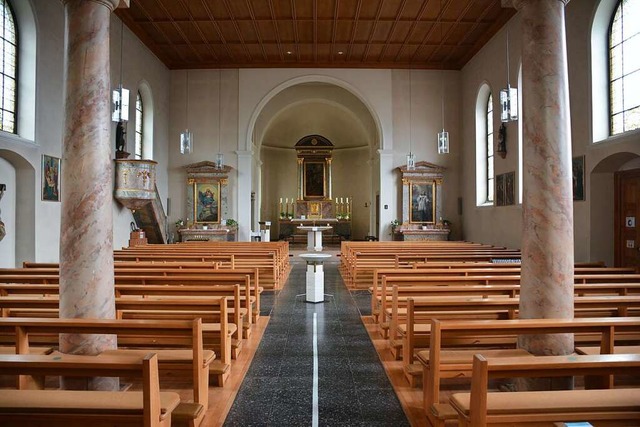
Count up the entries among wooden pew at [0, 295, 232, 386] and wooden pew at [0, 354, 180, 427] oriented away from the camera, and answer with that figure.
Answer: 2

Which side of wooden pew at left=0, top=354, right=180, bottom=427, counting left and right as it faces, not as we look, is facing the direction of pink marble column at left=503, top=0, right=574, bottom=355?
right

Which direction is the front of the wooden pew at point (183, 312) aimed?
away from the camera

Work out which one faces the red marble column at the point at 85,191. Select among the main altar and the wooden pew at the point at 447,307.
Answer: the main altar

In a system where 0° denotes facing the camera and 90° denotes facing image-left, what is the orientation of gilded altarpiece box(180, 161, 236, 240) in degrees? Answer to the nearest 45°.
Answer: approximately 0°

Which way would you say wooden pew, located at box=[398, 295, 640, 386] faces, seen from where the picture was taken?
facing away from the viewer

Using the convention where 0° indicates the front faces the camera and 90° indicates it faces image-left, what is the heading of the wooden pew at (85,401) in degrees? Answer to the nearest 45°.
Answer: approximately 180°

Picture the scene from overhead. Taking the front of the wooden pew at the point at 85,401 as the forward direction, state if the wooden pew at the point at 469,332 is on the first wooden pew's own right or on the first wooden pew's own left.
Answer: on the first wooden pew's own right

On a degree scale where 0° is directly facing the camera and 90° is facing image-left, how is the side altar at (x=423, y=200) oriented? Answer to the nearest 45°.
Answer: approximately 0°

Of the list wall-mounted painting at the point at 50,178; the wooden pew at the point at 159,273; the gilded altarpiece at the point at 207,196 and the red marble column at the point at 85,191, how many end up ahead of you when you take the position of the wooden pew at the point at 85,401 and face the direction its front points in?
4

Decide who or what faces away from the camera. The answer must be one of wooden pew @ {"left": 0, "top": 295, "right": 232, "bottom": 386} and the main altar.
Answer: the wooden pew

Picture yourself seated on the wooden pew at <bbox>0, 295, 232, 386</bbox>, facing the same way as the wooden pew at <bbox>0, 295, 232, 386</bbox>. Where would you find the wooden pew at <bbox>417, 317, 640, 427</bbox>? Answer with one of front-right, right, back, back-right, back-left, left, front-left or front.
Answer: back-right

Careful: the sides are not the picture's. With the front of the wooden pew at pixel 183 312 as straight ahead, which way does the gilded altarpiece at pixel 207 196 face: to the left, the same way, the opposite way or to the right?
the opposite way

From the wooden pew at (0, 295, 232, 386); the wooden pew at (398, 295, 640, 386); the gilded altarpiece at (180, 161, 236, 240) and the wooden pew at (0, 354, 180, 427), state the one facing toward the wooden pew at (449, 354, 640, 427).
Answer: the gilded altarpiece
